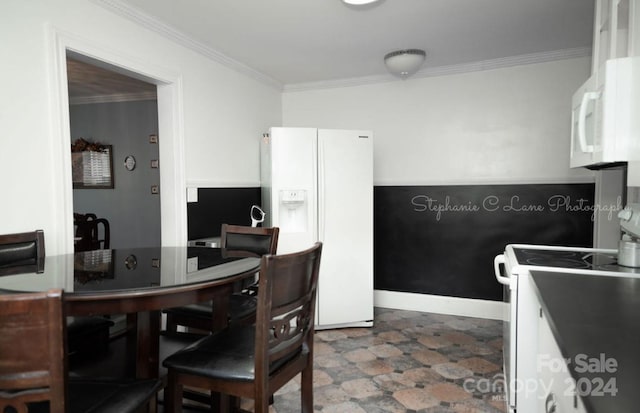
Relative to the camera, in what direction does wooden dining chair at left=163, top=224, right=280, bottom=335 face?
facing the viewer and to the left of the viewer

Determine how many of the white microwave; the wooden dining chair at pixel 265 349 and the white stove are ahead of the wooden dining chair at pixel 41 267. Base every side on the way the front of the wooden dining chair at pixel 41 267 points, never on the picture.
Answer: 3

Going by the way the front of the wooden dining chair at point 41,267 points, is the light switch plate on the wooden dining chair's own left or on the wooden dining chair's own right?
on the wooden dining chair's own left

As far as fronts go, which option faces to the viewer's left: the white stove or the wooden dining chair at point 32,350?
the white stove

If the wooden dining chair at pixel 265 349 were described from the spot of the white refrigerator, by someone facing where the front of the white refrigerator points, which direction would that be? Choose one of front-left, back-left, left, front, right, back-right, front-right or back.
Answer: front

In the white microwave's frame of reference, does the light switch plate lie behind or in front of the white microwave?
in front

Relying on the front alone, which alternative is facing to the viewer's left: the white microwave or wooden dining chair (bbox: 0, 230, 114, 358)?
the white microwave

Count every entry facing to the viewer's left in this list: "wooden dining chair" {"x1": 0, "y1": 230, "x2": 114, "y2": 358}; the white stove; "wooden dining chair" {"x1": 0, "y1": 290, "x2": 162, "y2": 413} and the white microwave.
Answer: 2

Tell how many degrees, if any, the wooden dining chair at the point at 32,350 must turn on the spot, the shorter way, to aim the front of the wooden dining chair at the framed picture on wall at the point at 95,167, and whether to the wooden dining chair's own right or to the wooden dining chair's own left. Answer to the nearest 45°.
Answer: approximately 45° to the wooden dining chair's own left

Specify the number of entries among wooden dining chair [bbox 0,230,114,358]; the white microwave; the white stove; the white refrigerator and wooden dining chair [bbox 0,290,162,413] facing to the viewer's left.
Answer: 2

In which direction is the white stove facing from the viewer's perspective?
to the viewer's left

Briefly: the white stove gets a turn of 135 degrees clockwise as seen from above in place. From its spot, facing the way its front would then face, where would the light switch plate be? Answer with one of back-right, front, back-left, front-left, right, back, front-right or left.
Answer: back-left

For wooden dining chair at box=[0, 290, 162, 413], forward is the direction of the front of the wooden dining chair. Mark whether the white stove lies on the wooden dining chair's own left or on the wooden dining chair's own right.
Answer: on the wooden dining chair's own right

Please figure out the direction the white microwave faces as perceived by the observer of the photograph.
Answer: facing to the left of the viewer

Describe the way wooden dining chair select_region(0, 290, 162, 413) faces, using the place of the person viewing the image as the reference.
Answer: facing away from the viewer and to the right of the viewer

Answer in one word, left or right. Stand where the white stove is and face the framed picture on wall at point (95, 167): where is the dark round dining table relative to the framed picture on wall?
left

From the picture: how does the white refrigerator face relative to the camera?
toward the camera
